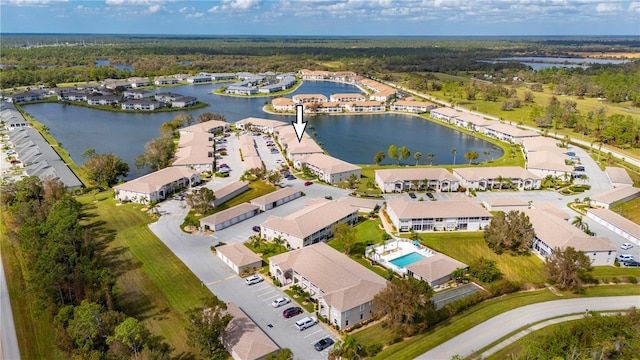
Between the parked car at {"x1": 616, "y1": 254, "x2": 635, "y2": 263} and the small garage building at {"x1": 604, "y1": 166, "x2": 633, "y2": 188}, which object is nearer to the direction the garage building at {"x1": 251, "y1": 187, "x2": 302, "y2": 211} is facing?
the parked car

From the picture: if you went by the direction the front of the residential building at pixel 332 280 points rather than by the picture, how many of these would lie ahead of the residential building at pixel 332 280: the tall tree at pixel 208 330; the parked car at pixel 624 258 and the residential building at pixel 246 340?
2

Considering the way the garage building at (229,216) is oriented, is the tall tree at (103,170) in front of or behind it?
behind

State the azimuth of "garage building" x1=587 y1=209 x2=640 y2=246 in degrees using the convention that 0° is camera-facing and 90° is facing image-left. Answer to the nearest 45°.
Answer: approximately 45°

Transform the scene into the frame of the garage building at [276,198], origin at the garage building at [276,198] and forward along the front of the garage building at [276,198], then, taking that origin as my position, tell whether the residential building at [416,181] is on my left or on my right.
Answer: on my left

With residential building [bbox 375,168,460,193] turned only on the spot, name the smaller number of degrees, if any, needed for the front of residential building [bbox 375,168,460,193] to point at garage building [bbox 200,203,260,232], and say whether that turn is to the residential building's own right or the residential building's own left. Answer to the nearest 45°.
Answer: approximately 45° to the residential building's own right

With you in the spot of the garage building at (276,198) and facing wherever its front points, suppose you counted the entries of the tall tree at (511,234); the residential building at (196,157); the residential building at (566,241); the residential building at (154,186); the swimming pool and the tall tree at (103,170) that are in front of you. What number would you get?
3

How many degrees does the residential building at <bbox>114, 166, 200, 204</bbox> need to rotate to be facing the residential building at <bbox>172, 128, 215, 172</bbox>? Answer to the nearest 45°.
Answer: approximately 90° to its left

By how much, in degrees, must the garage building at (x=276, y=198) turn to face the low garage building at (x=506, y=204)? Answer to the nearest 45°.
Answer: approximately 45° to its left

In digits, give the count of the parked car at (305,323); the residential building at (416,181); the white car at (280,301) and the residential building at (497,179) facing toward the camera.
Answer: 2
